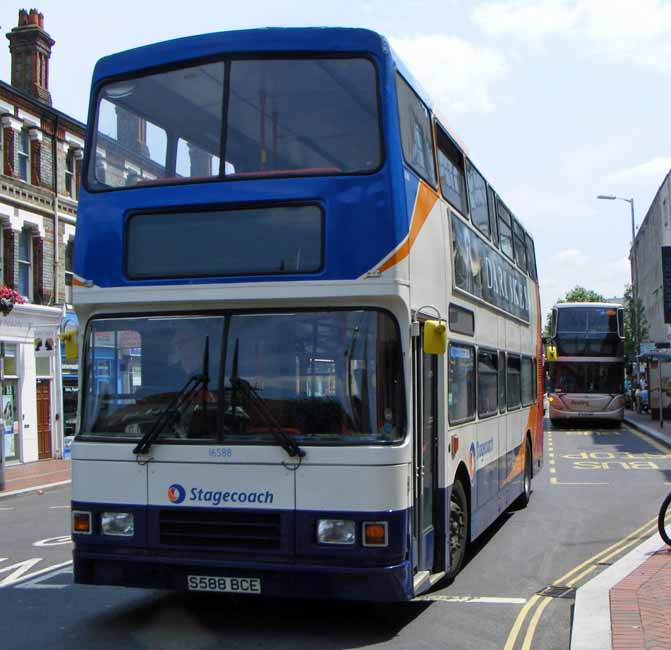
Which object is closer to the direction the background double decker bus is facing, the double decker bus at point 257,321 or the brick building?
the double decker bus

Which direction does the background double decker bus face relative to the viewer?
toward the camera

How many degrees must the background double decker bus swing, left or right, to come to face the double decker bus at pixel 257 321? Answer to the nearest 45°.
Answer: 0° — it already faces it

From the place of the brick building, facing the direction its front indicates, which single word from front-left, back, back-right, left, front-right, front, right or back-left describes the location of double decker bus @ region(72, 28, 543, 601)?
front-right

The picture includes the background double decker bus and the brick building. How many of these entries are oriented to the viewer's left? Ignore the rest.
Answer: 0

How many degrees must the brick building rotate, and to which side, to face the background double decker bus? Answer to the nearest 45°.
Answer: approximately 45° to its left

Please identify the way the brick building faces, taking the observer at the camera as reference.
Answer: facing the viewer and to the right of the viewer

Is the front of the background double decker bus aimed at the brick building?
no

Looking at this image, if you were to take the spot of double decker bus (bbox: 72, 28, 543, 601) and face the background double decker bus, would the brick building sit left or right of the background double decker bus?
left

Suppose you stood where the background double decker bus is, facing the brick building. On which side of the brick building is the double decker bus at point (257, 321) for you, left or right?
left

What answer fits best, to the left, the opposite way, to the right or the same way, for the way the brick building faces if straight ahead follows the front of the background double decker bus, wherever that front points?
to the left
